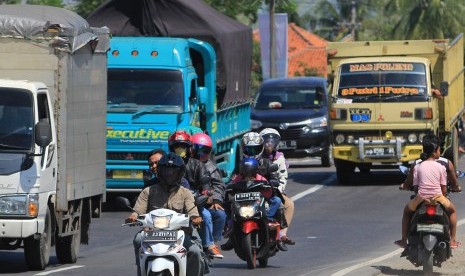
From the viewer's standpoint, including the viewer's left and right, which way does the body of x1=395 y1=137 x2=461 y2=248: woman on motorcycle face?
facing away from the viewer

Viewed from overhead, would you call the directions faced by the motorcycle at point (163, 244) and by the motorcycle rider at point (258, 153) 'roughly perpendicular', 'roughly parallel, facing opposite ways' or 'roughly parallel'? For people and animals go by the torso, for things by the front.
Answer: roughly parallel

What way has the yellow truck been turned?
toward the camera

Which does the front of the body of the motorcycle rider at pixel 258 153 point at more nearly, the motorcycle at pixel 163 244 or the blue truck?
the motorcycle

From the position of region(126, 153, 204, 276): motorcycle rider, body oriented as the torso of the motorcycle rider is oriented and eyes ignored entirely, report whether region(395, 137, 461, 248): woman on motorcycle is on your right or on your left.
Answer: on your left

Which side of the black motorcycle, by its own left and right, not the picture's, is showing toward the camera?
back

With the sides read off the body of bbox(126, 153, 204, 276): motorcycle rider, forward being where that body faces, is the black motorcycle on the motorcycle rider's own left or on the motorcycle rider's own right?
on the motorcycle rider's own left

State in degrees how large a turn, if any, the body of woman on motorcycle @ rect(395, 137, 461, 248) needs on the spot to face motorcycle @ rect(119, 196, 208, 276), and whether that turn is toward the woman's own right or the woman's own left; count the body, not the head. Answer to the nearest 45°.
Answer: approximately 135° to the woman's own left

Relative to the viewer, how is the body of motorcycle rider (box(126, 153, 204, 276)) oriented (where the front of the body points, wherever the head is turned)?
toward the camera

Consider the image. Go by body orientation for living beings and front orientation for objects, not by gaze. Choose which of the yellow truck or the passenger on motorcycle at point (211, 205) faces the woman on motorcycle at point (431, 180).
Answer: the yellow truck

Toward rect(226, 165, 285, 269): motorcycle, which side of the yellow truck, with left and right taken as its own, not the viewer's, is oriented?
front

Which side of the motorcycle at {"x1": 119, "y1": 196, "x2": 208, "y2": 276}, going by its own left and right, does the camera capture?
front

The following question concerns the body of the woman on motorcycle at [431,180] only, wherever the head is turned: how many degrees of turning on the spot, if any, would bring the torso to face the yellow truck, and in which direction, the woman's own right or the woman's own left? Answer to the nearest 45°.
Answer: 0° — they already face it
